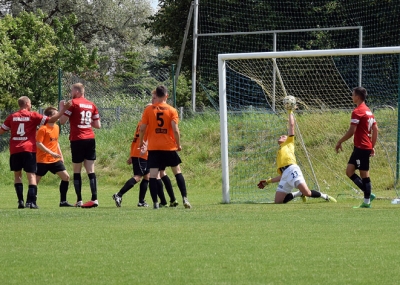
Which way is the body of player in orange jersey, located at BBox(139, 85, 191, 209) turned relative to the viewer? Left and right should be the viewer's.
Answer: facing away from the viewer

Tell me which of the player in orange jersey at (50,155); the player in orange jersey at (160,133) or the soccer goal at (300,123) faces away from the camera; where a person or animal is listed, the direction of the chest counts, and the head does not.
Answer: the player in orange jersey at (160,133)

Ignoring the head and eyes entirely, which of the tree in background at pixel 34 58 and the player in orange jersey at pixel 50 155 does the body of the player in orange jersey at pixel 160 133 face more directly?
the tree in background

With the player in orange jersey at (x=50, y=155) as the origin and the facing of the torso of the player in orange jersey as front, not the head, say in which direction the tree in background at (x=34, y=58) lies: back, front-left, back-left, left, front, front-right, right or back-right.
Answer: back-left

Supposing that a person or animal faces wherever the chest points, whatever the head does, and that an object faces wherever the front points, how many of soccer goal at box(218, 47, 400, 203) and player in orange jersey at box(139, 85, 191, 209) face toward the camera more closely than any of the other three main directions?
1

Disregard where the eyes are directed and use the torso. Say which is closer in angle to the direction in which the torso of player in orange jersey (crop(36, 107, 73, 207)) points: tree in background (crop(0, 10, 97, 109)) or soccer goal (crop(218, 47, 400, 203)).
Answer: the soccer goal

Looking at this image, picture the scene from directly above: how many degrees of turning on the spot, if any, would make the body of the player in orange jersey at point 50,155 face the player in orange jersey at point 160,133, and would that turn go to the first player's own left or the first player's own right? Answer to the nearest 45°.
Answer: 0° — they already face them

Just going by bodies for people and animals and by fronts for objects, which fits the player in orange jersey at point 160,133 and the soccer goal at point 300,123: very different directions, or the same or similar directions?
very different directions

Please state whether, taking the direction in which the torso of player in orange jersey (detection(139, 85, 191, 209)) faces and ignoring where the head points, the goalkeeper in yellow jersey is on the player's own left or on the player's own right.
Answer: on the player's own right

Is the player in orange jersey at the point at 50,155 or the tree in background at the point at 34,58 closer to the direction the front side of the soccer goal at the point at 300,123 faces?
the player in orange jersey

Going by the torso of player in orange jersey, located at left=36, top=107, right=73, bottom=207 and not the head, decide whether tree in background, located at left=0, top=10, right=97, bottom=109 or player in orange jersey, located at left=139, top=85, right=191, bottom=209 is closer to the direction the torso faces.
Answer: the player in orange jersey

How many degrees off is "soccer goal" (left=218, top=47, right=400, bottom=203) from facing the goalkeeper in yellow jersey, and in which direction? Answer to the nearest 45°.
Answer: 0° — it already faces them
